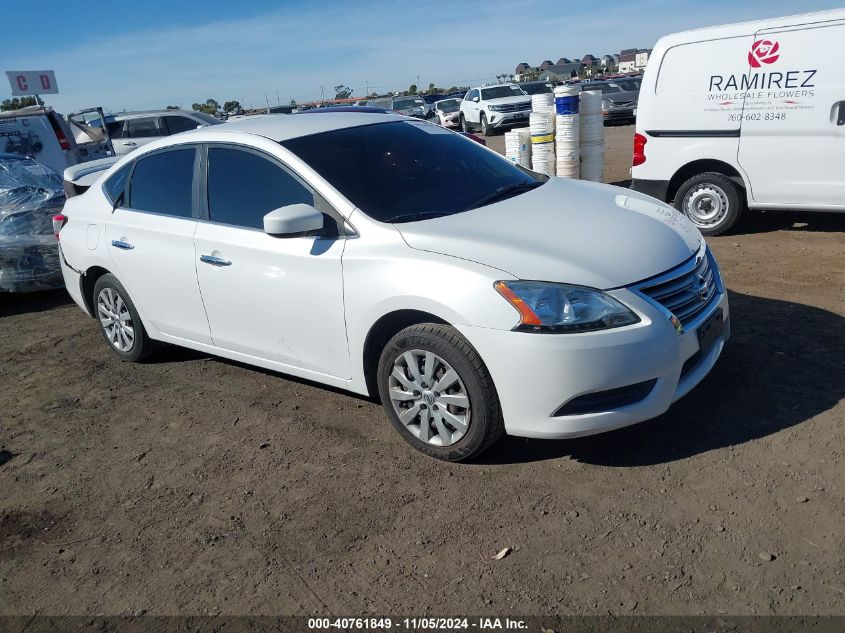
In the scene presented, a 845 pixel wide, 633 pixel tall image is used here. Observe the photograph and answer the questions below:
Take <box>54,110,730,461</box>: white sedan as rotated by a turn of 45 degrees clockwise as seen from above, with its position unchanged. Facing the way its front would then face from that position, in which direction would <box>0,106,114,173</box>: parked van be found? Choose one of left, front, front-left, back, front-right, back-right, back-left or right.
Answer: back-right

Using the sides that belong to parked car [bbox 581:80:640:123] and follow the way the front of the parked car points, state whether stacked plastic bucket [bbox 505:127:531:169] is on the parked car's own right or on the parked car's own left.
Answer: on the parked car's own right

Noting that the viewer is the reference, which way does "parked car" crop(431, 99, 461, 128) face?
facing the viewer and to the right of the viewer

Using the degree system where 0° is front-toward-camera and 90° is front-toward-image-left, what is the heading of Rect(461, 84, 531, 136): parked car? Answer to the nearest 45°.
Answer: approximately 315°

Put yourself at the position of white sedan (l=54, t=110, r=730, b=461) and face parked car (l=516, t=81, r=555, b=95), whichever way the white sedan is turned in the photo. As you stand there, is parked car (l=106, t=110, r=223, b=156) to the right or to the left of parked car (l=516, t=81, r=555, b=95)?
left

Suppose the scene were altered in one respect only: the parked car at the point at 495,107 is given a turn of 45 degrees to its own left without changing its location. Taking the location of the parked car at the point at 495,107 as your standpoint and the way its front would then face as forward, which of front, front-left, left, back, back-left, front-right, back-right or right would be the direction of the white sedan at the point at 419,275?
right

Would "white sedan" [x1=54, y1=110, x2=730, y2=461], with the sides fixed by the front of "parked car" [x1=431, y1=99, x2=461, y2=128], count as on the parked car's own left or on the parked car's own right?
on the parked car's own right

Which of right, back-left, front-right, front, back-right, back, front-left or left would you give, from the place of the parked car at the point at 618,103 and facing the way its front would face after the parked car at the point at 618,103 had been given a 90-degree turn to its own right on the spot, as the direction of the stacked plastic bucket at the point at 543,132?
front-left

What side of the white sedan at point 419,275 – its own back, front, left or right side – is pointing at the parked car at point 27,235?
back

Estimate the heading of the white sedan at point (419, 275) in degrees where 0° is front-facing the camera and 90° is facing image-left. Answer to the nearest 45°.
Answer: approximately 315°

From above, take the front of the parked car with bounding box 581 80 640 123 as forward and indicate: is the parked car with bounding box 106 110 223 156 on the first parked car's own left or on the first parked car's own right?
on the first parked car's own right

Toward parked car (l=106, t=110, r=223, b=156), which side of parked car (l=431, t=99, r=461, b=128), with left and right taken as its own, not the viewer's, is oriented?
right

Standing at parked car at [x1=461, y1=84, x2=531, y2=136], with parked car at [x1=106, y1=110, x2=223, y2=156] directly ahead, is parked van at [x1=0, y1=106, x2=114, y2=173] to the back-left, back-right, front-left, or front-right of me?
front-left

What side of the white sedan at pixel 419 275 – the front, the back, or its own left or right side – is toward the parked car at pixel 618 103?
left

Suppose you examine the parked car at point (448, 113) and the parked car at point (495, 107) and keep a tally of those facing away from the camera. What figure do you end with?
0

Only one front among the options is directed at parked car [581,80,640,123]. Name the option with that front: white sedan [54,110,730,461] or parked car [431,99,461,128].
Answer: parked car [431,99,461,128]

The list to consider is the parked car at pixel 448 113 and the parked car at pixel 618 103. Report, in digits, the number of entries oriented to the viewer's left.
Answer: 0

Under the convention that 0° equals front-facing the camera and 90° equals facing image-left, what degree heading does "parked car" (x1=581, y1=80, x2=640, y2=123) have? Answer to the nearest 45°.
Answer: approximately 315°
